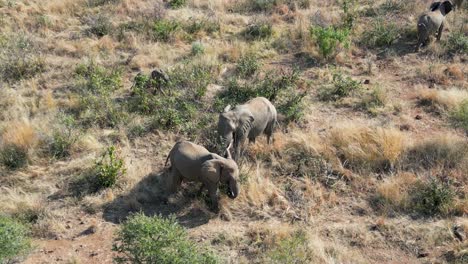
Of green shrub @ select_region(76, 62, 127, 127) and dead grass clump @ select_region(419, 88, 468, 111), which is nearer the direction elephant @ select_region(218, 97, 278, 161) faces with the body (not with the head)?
the green shrub

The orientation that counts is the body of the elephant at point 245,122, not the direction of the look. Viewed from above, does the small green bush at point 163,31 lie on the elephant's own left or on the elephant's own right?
on the elephant's own right

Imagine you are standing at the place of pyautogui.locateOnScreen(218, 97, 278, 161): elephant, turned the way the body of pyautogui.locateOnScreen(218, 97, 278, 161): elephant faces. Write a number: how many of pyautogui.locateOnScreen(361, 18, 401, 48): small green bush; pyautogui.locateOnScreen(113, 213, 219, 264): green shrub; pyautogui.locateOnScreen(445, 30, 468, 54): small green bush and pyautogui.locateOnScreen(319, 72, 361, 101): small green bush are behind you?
3

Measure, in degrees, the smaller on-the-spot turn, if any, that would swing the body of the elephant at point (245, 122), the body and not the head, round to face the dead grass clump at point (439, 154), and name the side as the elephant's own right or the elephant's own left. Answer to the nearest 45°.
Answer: approximately 135° to the elephant's own left

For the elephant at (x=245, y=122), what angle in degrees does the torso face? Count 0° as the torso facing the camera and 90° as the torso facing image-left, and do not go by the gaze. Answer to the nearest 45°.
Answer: approximately 45°

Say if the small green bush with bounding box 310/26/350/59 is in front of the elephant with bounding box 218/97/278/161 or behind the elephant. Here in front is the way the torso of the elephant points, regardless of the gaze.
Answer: behind

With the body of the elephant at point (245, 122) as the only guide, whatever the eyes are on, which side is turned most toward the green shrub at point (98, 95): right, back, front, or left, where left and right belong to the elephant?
right

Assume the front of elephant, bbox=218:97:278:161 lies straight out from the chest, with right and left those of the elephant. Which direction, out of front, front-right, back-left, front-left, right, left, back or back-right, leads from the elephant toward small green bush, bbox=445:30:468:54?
back

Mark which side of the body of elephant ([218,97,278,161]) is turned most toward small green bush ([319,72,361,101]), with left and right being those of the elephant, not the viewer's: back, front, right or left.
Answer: back

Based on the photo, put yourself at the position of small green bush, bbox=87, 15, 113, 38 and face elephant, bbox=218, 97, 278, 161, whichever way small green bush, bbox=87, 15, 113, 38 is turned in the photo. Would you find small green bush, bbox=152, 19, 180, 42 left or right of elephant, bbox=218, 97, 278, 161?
left
